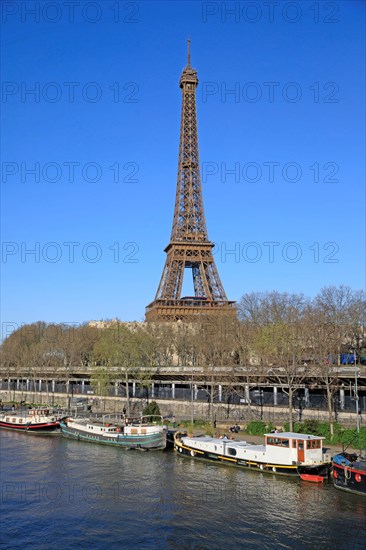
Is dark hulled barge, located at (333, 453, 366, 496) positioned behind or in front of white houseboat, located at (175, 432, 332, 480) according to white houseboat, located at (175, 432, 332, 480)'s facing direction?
behind

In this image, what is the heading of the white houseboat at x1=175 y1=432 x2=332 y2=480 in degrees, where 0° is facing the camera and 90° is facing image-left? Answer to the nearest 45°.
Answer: approximately 135°
